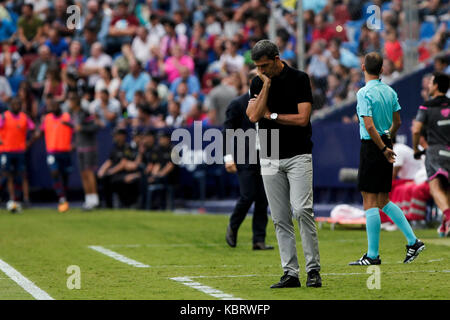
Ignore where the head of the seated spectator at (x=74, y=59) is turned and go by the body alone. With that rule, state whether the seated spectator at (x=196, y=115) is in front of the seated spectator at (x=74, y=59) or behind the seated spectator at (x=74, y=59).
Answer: in front

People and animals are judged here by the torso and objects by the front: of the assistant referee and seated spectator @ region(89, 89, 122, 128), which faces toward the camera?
the seated spectator

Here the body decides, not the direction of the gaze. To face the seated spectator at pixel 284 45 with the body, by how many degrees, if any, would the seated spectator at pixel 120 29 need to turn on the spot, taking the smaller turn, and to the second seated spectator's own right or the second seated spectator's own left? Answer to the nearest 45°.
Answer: approximately 90° to the second seated spectator's own left

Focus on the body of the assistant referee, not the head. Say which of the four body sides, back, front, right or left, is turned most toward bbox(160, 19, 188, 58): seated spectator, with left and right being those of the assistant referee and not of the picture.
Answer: front

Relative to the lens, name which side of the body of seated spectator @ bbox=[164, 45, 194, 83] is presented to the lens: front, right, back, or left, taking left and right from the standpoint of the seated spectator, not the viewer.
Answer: front

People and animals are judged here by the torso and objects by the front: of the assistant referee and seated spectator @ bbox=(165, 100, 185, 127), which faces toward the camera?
the seated spectator

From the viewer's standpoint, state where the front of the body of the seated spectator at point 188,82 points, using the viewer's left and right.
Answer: facing the viewer

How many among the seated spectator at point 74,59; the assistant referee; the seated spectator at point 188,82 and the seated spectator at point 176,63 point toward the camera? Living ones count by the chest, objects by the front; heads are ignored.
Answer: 3

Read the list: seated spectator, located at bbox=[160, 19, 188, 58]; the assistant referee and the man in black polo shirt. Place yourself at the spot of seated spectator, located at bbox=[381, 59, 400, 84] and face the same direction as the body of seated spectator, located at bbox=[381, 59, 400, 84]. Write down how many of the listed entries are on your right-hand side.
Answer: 1

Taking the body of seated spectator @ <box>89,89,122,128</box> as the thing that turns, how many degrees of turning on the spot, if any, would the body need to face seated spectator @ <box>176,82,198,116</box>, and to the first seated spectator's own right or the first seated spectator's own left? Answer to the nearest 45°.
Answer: approximately 45° to the first seated spectator's own left

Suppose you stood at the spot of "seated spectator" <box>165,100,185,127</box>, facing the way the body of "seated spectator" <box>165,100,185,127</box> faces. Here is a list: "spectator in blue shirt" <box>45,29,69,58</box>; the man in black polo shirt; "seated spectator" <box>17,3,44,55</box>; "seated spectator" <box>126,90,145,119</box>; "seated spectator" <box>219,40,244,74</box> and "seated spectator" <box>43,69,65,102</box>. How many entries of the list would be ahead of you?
1

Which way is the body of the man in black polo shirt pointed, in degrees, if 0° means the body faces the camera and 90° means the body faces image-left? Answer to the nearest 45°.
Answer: approximately 45°

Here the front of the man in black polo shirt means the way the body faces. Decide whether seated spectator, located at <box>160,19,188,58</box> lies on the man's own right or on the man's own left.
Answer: on the man's own right

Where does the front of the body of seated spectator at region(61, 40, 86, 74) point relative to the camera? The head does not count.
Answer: toward the camera

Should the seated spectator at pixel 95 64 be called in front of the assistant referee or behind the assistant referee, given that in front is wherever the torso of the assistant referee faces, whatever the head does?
in front

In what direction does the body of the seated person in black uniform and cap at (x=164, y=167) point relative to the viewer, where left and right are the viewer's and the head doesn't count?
facing the viewer and to the left of the viewer

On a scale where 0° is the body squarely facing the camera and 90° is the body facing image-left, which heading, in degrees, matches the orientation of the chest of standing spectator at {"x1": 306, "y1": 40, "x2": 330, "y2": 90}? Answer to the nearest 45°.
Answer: approximately 45°

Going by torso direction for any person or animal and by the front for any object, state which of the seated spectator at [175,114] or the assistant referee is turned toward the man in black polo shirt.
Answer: the seated spectator

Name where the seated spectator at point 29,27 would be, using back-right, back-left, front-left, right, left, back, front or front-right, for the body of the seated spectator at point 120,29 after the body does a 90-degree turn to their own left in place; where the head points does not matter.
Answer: back-right

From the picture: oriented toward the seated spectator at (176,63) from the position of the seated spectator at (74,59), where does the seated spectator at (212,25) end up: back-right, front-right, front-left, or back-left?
front-left
